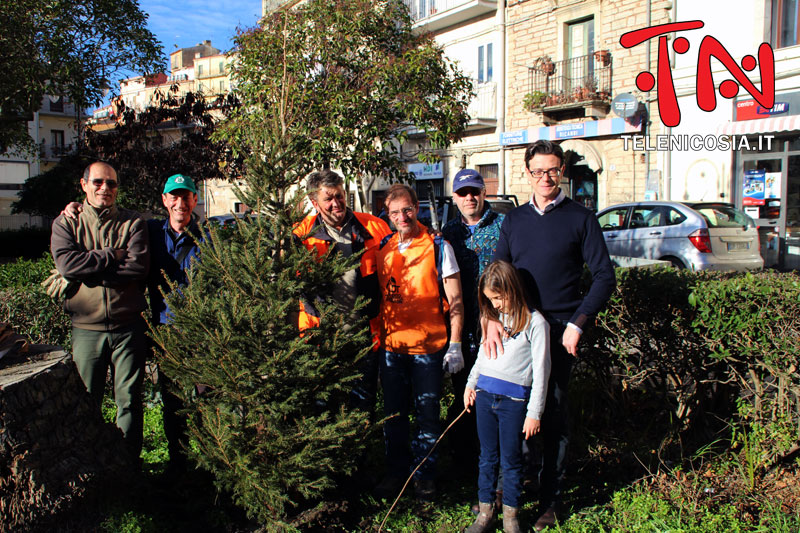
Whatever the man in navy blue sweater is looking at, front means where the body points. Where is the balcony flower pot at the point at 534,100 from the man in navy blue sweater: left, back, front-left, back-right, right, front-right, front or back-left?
back

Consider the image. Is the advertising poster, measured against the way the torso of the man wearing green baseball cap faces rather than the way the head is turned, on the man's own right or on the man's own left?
on the man's own left

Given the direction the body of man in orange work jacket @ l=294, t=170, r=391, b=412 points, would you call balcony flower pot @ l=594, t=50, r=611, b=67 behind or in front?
behind

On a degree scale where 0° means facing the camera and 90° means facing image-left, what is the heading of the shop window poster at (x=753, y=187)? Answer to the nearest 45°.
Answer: approximately 0°

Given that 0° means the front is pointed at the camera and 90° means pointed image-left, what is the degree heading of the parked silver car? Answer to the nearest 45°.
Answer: approximately 135°

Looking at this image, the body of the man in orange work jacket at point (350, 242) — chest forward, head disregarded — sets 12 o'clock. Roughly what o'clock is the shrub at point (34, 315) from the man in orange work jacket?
The shrub is roughly at 4 o'clock from the man in orange work jacket.

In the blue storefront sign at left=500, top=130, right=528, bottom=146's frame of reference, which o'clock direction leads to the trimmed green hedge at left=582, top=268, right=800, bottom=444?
The trimmed green hedge is roughly at 12 o'clock from the blue storefront sign.

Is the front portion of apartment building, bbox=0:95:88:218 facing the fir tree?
yes
